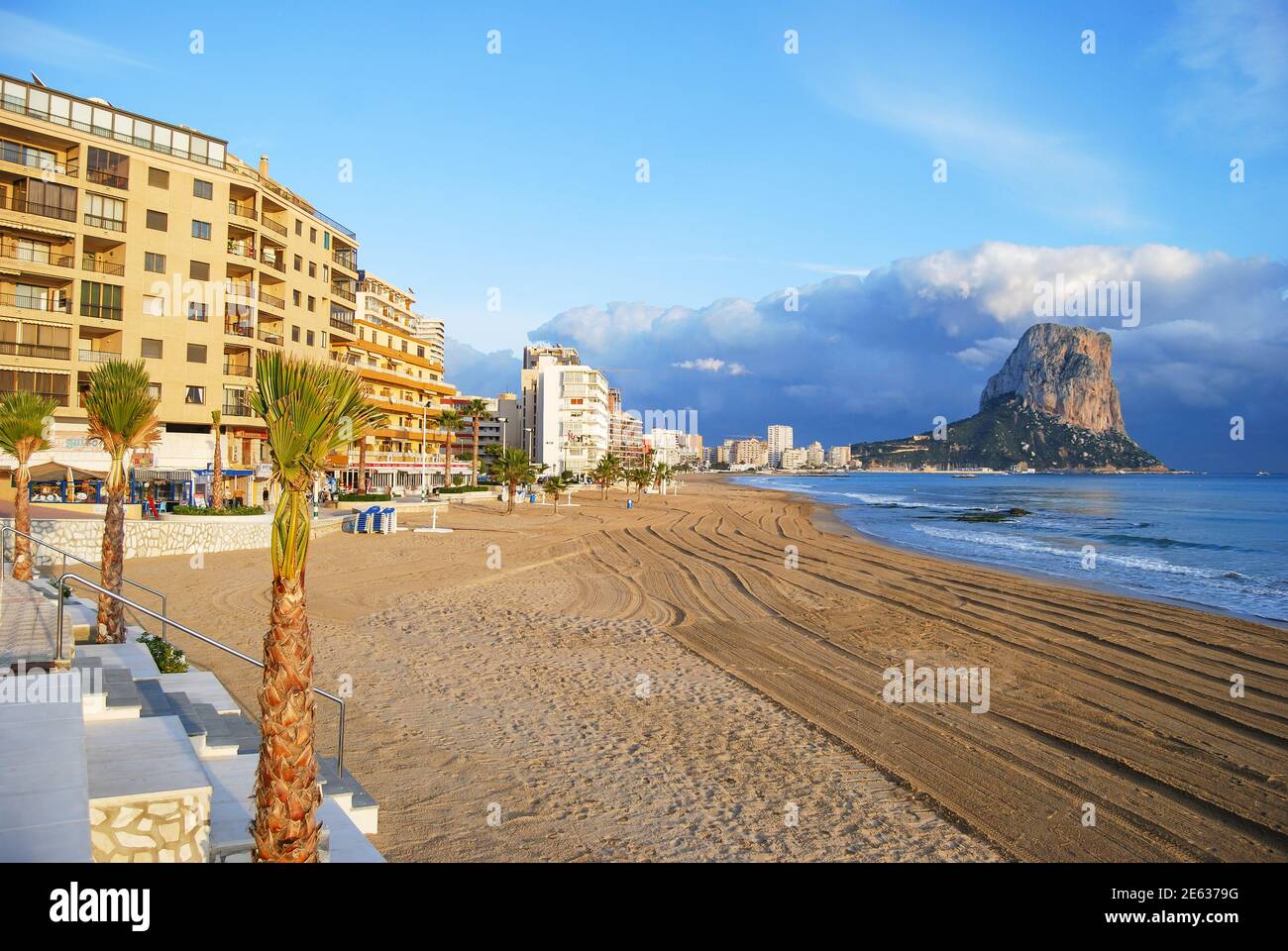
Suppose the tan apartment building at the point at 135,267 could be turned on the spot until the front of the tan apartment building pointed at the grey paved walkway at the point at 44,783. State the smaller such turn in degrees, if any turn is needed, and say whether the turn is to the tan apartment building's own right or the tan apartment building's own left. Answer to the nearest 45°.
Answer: approximately 45° to the tan apartment building's own right

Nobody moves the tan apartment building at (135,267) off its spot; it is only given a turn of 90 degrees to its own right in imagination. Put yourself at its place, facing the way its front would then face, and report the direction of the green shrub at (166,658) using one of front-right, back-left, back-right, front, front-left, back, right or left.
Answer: front-left

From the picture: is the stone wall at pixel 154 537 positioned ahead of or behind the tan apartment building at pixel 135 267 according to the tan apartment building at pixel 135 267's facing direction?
ahead

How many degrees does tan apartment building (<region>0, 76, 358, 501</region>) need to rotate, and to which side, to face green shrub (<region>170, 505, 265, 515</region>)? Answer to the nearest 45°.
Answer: approximately 45° to its right

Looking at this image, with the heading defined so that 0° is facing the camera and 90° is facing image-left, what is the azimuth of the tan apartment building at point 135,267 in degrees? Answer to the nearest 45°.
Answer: approximately 315°

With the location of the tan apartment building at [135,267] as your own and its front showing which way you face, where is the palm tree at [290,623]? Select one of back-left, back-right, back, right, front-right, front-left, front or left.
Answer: front-right

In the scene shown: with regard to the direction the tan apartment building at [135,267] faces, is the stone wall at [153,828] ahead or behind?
ahead
